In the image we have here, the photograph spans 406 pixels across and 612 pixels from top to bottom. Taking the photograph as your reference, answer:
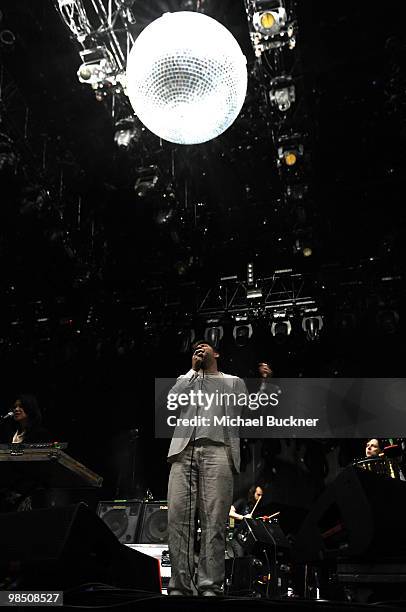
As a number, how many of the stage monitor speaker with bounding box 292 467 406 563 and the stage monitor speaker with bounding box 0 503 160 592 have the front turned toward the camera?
0

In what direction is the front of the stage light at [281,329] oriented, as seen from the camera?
facing the viewer

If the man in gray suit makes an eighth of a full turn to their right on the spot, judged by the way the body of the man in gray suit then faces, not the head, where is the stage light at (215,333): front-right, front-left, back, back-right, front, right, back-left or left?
back-right

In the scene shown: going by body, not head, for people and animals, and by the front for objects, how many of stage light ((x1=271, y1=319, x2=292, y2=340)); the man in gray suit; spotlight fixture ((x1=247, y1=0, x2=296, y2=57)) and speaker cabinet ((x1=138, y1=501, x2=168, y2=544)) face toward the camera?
4

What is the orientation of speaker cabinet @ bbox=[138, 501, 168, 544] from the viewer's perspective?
toward the camera

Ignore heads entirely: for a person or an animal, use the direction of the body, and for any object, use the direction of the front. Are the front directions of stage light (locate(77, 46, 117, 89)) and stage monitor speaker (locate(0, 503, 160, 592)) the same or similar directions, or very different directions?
very different directions

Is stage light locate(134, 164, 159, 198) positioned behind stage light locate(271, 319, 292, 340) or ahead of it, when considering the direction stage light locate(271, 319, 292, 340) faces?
ahead

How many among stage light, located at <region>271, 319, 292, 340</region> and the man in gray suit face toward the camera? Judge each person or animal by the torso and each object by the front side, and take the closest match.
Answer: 2

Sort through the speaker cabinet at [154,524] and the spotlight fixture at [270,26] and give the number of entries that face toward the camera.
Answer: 2

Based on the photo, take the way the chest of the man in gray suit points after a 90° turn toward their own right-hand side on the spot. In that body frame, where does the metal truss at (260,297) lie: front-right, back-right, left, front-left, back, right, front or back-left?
right

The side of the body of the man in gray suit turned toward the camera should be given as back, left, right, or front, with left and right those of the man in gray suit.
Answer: front
